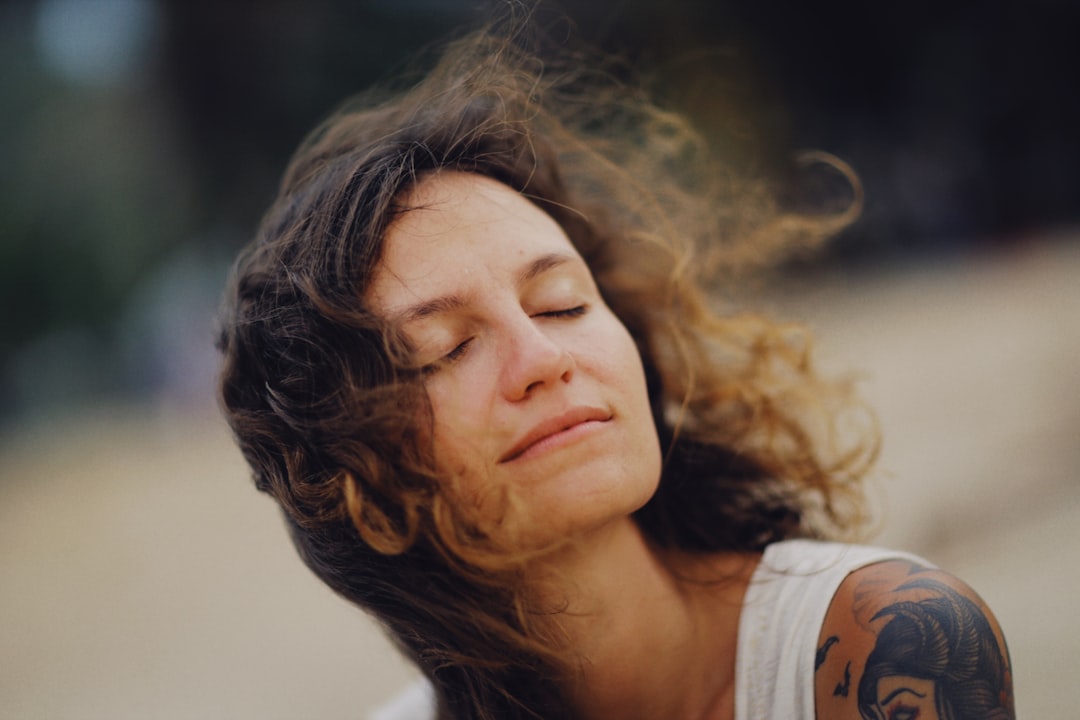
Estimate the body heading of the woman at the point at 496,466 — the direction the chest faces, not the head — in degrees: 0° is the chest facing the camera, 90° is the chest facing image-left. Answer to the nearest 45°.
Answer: approximately 0°
